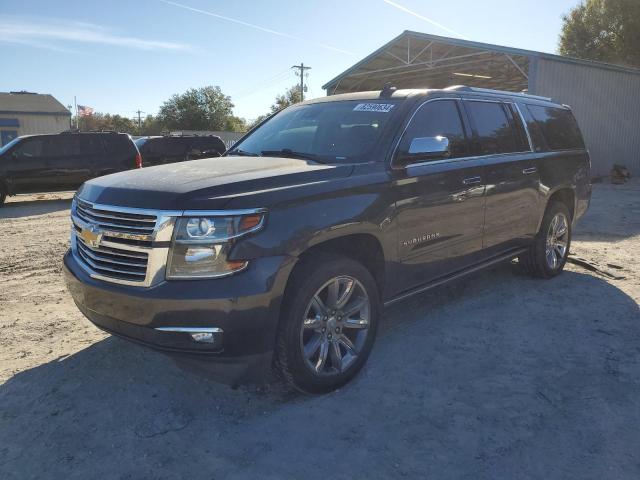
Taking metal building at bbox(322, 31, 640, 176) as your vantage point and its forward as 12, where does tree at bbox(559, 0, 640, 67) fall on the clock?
The tree is roughly at 5 o'clock from the metal building.

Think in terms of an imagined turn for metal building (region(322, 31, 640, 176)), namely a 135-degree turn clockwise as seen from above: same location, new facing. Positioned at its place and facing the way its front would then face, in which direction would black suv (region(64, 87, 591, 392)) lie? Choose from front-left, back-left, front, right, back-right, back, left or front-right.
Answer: back

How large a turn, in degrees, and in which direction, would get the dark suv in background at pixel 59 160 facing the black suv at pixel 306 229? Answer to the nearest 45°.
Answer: approximately 90° to its left

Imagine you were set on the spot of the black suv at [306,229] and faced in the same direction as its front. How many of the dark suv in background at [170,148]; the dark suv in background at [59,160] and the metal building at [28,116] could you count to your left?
0

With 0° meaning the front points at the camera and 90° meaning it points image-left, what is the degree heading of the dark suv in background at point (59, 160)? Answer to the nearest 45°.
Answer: approximately 90°

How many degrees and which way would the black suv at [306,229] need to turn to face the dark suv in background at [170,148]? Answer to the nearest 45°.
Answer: approximately 135° to its right

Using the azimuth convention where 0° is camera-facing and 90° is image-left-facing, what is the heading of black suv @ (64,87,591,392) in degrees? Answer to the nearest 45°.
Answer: approximately 45°

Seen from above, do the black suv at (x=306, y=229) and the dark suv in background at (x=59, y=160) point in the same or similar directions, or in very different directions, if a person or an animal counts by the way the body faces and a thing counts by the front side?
same or similar directions

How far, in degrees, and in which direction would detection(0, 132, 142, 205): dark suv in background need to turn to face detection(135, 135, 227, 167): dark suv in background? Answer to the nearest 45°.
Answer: approximately 135° to its right

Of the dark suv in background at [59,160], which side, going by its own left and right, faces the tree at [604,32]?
back

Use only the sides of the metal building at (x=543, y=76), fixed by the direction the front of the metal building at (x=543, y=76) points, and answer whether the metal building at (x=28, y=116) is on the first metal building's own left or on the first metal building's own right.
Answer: on the first metal building's own right

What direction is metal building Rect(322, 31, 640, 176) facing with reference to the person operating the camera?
facing the viewer and to the left of the viewer

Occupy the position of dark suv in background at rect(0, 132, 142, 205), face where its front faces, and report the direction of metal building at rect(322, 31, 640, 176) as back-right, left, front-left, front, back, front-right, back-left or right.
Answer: back

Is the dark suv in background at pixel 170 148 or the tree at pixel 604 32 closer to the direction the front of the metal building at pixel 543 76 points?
the dark suv in background
